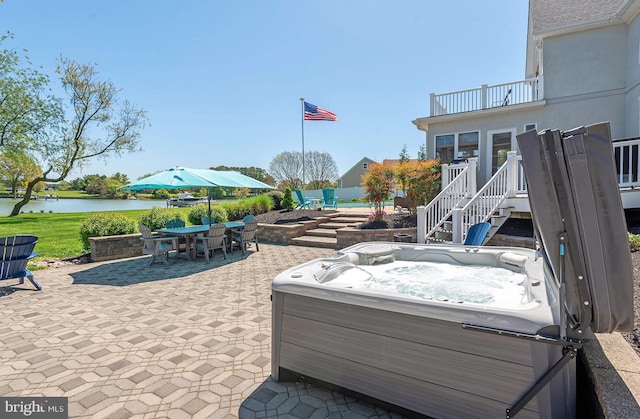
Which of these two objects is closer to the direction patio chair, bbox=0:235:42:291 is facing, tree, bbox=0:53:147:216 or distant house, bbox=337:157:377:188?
the tree

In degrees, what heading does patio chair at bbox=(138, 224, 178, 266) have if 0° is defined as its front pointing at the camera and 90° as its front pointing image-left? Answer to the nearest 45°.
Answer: approximately 270°

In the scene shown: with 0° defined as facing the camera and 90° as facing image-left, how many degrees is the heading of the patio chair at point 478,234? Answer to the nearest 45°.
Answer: approximately 45°

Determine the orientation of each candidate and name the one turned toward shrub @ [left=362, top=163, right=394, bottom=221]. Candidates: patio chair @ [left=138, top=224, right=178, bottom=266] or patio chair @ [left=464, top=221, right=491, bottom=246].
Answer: patio chair @ [left=138, top=224, right=178, bottom=266]

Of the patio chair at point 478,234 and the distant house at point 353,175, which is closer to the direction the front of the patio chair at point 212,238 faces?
the distant house

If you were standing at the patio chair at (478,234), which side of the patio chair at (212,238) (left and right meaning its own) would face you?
back

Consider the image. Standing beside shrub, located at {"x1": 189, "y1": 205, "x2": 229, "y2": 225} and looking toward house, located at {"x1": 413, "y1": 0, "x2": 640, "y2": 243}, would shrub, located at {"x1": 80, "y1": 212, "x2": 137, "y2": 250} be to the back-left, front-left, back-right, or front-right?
back-right

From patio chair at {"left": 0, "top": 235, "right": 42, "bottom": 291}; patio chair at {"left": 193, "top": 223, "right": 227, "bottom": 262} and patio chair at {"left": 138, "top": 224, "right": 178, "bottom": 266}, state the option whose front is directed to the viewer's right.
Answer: patio chair at {"left": 138, "top": 224, "right": 178, "bottom": 266}

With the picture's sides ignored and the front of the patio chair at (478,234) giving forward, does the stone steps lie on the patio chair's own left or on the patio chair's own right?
on the patio chair's own right

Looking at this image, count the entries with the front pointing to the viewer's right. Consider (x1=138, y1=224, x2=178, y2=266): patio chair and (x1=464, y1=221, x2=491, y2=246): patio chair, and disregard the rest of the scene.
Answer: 1
